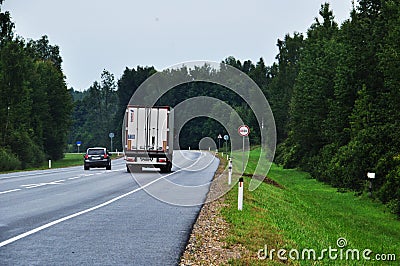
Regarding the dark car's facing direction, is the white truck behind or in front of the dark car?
behind

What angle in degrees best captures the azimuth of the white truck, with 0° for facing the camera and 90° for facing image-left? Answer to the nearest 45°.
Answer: approximately 180°
